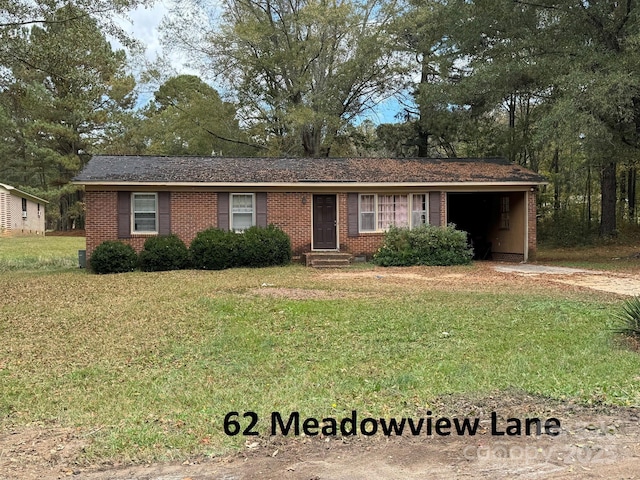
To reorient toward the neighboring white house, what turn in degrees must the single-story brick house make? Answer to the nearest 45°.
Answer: approximately 135° to its right

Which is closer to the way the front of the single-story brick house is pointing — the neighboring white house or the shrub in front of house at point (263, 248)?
the shrub in front of house

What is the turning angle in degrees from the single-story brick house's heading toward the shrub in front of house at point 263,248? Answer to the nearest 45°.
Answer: approximately 45° to its right

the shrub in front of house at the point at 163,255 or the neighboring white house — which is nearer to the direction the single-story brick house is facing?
the shrub in front of house

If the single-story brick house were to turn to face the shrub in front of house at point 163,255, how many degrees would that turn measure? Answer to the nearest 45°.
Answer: approximately 45° to its right

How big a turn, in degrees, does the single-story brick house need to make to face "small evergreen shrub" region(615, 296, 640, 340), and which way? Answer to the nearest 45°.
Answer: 0° — it already faces it

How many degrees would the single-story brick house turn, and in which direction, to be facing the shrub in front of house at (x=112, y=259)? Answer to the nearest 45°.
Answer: approximately 45° to its right

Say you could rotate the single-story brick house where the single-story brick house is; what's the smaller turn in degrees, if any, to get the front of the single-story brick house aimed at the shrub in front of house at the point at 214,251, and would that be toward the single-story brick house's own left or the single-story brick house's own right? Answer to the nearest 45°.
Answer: approximately 45° to the single-story brick house's own right

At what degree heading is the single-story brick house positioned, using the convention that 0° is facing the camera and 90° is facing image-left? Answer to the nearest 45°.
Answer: approximately 0°
